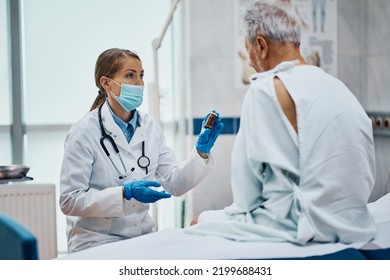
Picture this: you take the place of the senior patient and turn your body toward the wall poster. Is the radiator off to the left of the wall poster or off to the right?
left

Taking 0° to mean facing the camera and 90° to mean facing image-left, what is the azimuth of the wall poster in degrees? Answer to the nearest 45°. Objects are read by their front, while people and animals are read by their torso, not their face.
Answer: approximately 0°

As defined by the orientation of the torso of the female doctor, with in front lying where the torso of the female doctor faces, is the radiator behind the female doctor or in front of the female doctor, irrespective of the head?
behind

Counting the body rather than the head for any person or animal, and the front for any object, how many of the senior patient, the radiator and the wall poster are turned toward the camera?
2

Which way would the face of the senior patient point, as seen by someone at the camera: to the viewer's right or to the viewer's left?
to the viewer's left

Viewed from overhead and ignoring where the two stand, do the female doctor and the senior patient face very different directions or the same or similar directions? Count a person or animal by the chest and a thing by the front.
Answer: very different directions

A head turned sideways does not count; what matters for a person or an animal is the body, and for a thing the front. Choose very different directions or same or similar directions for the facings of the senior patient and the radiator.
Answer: very different directions

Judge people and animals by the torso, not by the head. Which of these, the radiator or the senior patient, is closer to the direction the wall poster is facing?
the senior patient

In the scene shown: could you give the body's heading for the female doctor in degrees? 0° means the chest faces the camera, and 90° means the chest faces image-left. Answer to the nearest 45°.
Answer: approximately 315°

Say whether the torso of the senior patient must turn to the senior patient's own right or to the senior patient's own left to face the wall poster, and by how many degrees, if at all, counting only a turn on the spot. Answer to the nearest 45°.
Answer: approximately 45° to the senior patient's own right
